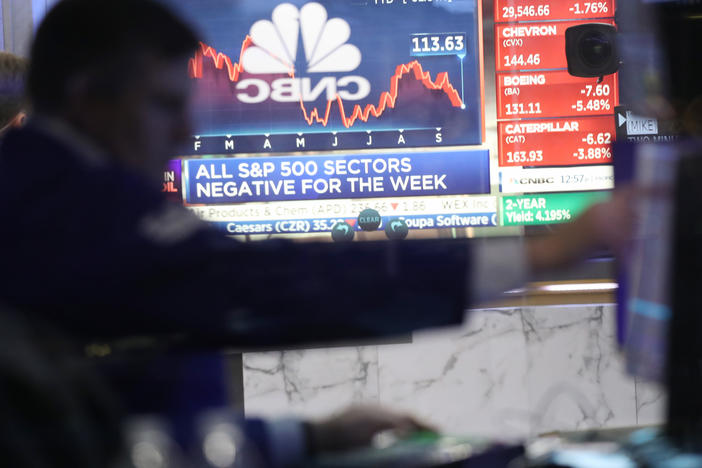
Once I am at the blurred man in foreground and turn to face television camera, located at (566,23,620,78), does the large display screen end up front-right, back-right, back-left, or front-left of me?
front-left

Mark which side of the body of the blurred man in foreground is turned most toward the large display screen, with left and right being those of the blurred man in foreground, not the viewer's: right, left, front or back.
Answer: left

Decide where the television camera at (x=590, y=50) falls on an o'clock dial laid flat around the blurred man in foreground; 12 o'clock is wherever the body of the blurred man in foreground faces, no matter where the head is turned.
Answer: The television camera is roughly at 10 o'clock from the blurred man in foreground.

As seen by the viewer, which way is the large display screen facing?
toward the camera

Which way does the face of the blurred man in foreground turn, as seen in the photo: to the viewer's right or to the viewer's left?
to the viewer's right

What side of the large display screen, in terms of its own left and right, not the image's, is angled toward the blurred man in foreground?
front

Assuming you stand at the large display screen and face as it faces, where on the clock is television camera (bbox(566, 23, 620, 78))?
The television camera is roughly at 9 o'clock from the large display screen.

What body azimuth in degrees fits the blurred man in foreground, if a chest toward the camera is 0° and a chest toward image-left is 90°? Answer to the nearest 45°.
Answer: approximately 270°

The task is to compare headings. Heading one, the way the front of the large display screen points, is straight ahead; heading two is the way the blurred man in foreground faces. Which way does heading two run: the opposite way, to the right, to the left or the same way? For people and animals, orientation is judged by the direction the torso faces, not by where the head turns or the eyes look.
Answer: to the left

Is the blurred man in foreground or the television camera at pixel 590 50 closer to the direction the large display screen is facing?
the blurred man in foreground

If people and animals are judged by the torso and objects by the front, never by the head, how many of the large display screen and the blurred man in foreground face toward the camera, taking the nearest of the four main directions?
1
